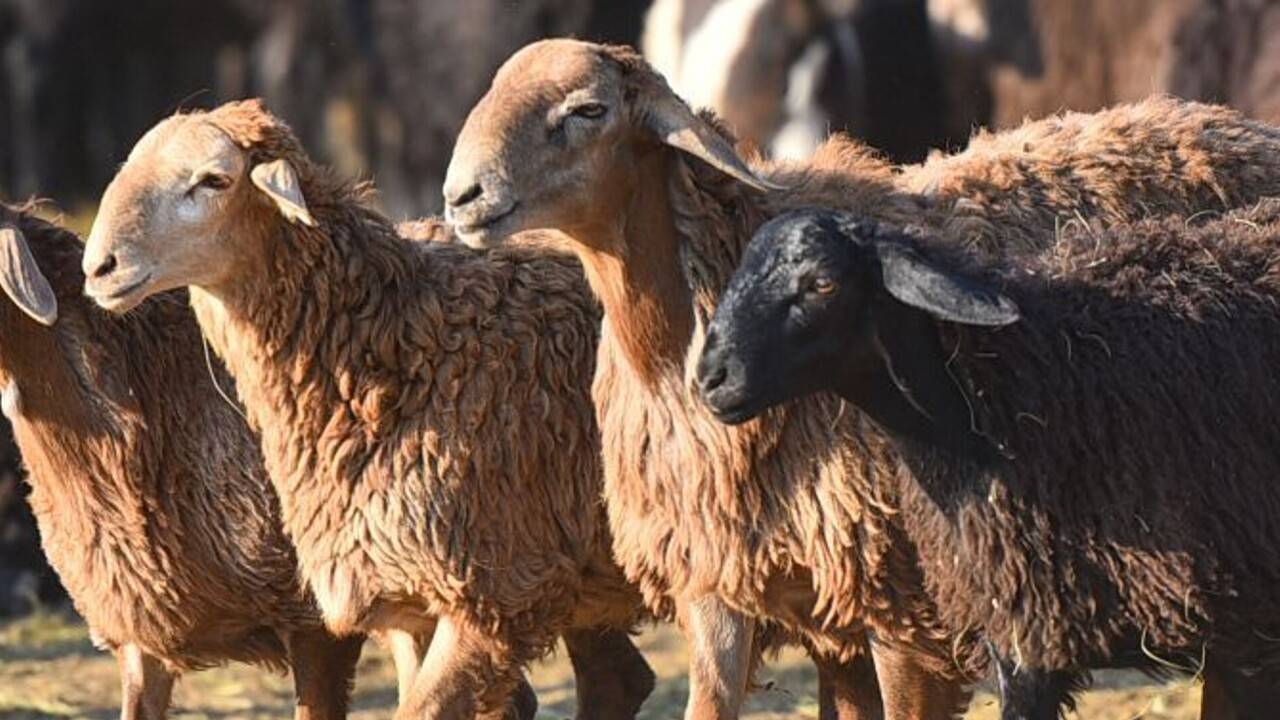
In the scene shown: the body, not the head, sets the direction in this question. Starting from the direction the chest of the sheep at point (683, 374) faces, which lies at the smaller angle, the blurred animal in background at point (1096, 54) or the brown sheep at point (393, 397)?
the brown sheep

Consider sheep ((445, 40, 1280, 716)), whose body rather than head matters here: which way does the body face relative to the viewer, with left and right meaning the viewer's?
facing to the left of the viewer

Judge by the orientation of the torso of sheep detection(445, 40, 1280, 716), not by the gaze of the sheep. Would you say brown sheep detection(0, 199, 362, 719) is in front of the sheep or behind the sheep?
in front

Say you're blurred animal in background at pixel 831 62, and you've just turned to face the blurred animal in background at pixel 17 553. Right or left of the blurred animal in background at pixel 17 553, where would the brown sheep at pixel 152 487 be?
left

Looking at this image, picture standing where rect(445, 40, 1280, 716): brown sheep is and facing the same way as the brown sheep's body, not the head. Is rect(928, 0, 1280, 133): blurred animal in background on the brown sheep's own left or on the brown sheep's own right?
on the brown sheep's own right
